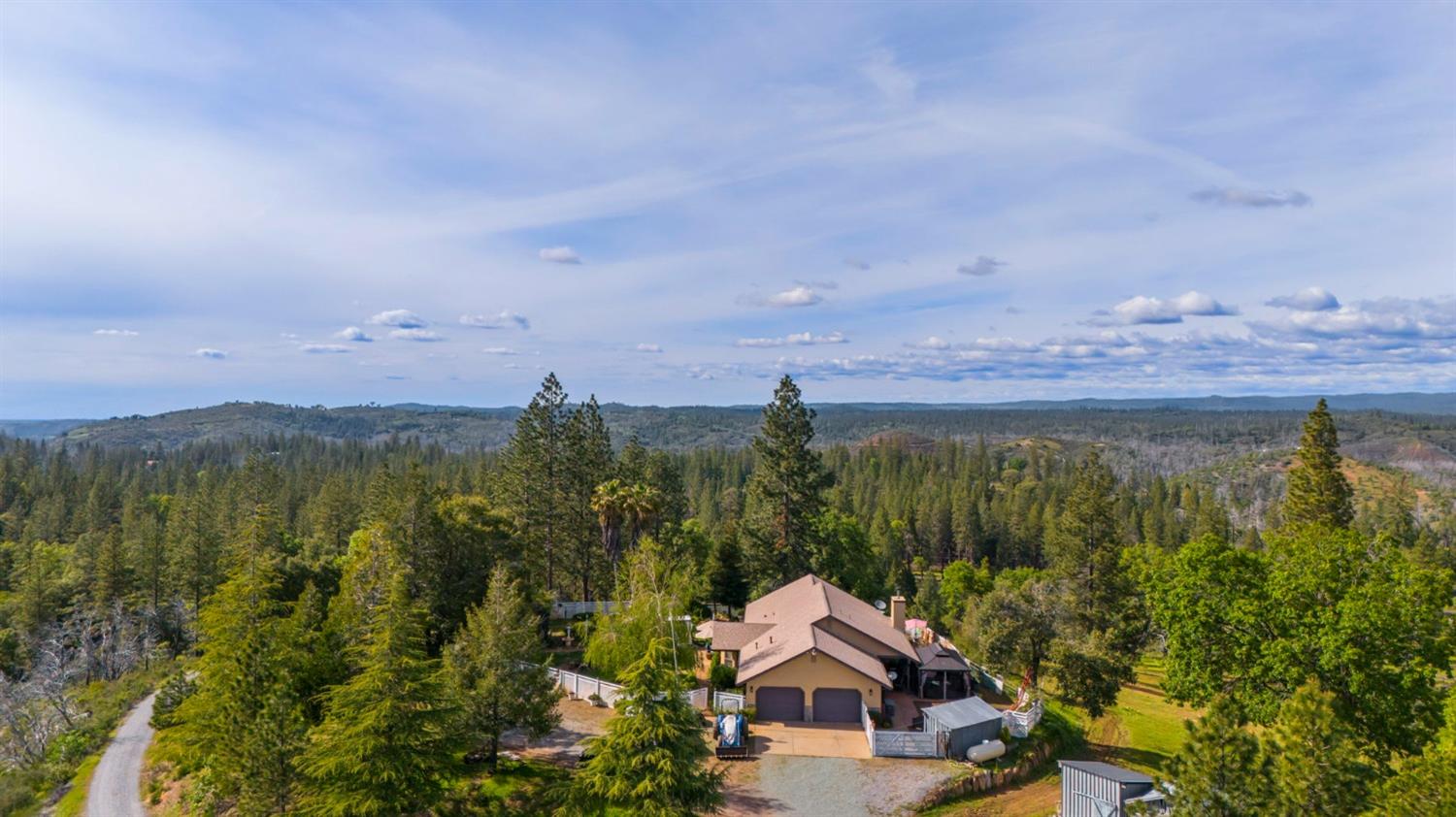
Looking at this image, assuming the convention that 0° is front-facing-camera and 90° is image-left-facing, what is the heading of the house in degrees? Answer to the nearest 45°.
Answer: approximately 0°

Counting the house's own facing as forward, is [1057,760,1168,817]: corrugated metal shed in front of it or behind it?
in front

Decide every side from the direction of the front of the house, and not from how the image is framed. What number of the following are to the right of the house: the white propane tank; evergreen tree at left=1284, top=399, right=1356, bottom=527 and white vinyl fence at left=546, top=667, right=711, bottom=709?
1

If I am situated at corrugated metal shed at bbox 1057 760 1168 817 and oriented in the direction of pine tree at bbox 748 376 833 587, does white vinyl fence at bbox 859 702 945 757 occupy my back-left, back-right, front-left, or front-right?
front-left

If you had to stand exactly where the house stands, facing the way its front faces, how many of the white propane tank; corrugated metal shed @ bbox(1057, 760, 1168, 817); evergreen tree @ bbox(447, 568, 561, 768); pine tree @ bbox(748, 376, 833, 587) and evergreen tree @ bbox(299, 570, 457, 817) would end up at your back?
1

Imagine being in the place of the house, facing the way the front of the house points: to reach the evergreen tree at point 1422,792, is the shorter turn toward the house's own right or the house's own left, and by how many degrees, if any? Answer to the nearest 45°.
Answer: approximately 45° to the house's own left

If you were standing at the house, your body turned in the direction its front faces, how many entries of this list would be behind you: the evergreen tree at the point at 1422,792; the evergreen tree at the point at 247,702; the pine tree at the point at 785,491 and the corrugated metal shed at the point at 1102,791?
1

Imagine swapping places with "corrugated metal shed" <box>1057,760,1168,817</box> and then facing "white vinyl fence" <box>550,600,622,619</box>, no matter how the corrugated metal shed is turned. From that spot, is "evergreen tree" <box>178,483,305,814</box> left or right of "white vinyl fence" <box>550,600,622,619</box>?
left

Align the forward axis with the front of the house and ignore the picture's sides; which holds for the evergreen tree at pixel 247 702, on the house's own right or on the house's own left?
on the house's own right

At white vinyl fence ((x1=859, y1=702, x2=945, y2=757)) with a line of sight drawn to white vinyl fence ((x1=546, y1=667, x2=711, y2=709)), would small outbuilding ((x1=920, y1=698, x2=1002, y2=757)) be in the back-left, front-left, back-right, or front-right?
back-right

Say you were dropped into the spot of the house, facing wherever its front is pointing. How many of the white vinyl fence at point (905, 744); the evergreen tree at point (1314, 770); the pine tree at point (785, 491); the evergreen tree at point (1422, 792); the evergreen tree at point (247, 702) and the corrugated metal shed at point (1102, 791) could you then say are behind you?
1

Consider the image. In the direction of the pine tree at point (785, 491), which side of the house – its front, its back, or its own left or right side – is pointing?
back

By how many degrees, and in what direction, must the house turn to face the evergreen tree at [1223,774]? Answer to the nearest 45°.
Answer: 0° — it already faces it

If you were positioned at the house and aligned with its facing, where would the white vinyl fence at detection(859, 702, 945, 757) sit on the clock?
The white vinyl fence is roughly at 11 o'clock from the house.

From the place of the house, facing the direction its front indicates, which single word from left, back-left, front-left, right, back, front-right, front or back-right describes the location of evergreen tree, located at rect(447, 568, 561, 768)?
front-right

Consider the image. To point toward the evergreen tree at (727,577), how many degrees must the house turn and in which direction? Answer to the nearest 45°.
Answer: approximately 180°

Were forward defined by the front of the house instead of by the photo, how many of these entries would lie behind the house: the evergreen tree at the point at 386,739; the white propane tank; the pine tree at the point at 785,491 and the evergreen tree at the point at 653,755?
1
